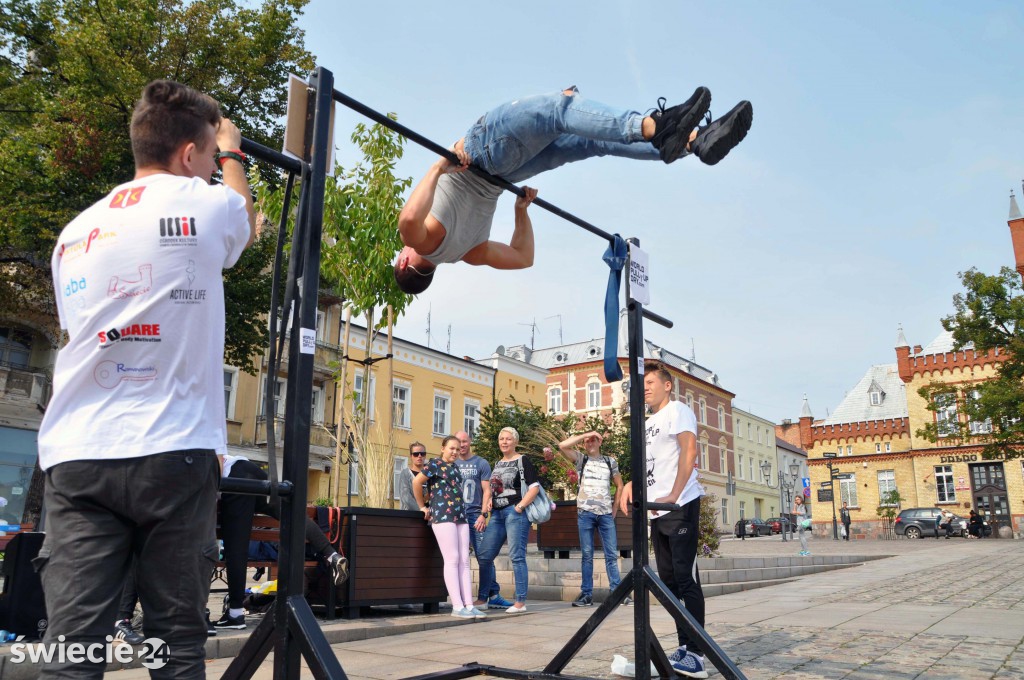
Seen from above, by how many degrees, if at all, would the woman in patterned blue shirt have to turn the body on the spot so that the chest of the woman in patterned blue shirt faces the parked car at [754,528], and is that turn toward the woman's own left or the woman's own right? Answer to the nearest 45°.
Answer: approximately 90° to the woman's own left

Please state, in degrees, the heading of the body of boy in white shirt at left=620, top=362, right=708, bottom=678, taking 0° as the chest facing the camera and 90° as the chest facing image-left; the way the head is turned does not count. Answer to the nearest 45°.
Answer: approximately 45°

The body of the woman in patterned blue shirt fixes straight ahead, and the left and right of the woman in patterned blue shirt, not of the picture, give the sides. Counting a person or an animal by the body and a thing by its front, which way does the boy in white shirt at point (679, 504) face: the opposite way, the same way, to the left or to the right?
to the right

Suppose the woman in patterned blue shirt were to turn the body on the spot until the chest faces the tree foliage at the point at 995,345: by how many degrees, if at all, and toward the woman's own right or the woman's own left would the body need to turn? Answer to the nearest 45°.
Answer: approximately 90° to the woman's own left

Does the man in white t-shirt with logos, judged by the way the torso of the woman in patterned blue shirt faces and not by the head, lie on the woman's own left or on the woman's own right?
on the woman's own right

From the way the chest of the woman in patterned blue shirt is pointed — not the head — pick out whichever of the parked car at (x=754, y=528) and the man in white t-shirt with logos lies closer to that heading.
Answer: the man in white t-shirt with logos

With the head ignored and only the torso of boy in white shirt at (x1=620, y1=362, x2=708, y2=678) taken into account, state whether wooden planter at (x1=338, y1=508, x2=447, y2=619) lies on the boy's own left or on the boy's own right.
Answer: on the boy's own right

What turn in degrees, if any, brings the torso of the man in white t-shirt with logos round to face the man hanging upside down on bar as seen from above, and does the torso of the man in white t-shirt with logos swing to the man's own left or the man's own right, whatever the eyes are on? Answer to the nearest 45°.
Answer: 0° — they already face them

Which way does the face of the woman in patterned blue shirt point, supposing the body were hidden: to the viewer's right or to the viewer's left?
to the viewer's right

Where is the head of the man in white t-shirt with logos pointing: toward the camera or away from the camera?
away from the camera

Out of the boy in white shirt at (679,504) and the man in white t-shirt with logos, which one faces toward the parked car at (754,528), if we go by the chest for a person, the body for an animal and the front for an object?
the man in white t-shirt with logos

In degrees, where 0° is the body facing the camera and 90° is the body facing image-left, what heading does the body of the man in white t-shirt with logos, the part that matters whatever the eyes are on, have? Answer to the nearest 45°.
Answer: approximately 225°
